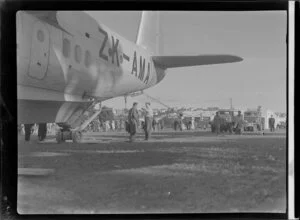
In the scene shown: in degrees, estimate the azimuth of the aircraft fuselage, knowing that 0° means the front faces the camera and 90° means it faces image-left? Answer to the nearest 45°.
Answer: approximately 45°

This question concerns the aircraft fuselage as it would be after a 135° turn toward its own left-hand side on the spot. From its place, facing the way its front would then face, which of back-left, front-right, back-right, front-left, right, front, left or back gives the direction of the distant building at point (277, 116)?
front
